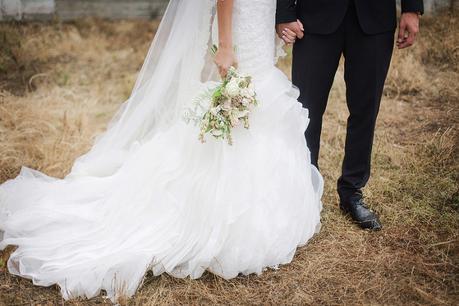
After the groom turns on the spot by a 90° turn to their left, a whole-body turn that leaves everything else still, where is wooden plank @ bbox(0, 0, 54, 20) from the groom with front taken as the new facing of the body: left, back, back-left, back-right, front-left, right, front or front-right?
back-left

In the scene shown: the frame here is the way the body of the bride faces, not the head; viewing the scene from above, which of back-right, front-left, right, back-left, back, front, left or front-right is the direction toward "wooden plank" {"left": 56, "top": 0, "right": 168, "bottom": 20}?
back-left

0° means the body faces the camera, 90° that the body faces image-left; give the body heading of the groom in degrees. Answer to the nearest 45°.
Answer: approximately 0°

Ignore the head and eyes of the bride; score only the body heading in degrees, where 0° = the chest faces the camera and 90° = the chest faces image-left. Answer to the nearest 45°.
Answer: approximately 315°

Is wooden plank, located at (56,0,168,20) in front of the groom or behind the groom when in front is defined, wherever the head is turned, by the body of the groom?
behind

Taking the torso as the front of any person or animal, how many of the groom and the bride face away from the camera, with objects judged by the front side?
0

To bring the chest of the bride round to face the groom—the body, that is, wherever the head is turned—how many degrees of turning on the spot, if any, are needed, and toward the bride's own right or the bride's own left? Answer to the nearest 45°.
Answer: approximately 45° to the bride's own left

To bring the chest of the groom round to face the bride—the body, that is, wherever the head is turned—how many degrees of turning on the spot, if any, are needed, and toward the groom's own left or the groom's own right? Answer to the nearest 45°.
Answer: approximately 45° to the groom's own right
